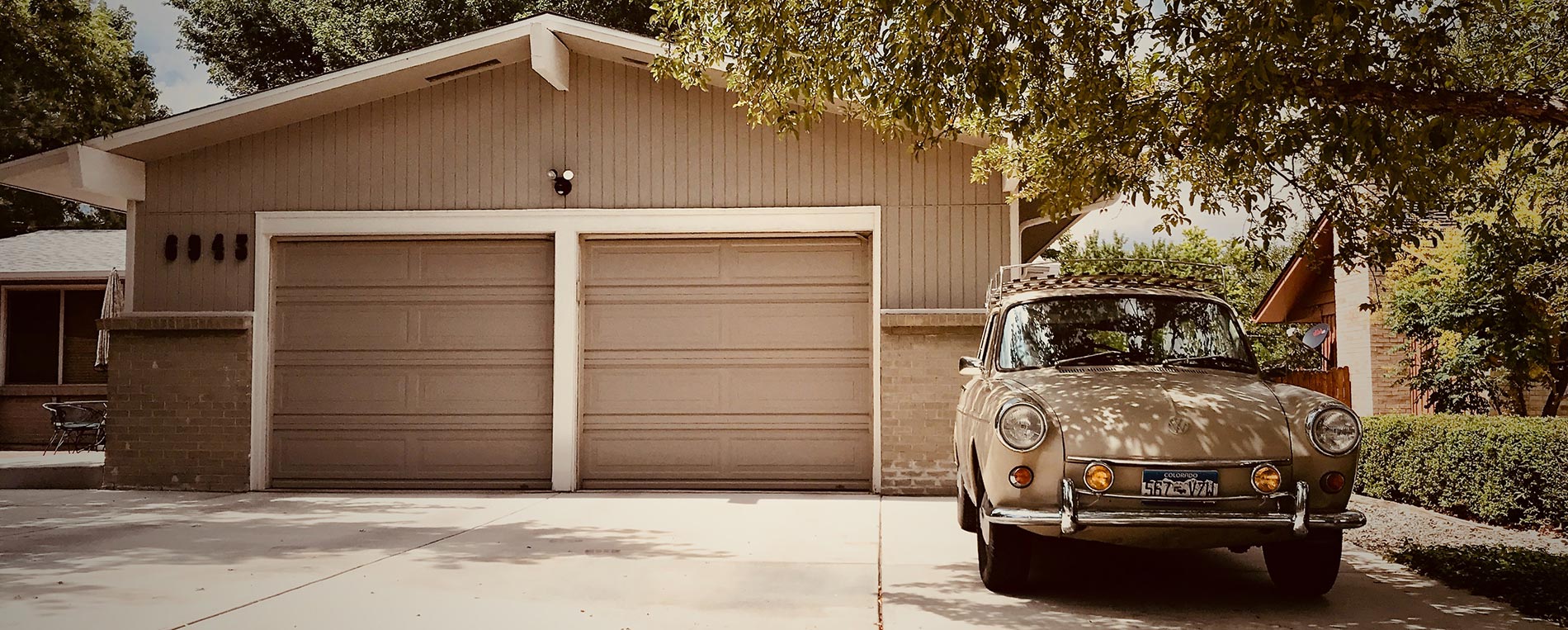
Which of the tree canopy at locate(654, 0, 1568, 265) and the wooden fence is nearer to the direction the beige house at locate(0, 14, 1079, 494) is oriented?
the tree canopy

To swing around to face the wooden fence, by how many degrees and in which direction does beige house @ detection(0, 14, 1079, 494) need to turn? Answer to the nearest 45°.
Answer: approximately 90° to its left

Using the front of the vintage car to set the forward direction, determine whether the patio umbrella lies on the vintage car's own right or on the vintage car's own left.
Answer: on the vintage car's own right

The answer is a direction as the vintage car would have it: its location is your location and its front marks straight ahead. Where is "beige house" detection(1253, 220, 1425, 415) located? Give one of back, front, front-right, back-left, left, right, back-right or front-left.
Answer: back

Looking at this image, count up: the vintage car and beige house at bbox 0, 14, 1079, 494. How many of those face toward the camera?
2

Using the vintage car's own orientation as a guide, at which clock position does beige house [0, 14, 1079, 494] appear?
The beige house is roughly at 4 o'clock from the vintage car.

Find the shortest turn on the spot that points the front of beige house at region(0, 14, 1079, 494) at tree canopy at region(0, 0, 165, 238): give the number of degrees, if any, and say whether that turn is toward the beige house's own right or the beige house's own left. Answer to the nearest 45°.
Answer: approximately 135° to the beige house's own right

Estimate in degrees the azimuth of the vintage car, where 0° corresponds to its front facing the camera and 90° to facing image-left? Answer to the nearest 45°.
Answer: approximately 0°

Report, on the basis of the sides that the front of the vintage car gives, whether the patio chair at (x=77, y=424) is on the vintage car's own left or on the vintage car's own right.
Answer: on the vintage car's own right

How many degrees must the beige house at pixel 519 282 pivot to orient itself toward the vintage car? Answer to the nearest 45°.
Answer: approximately 45° to its left
